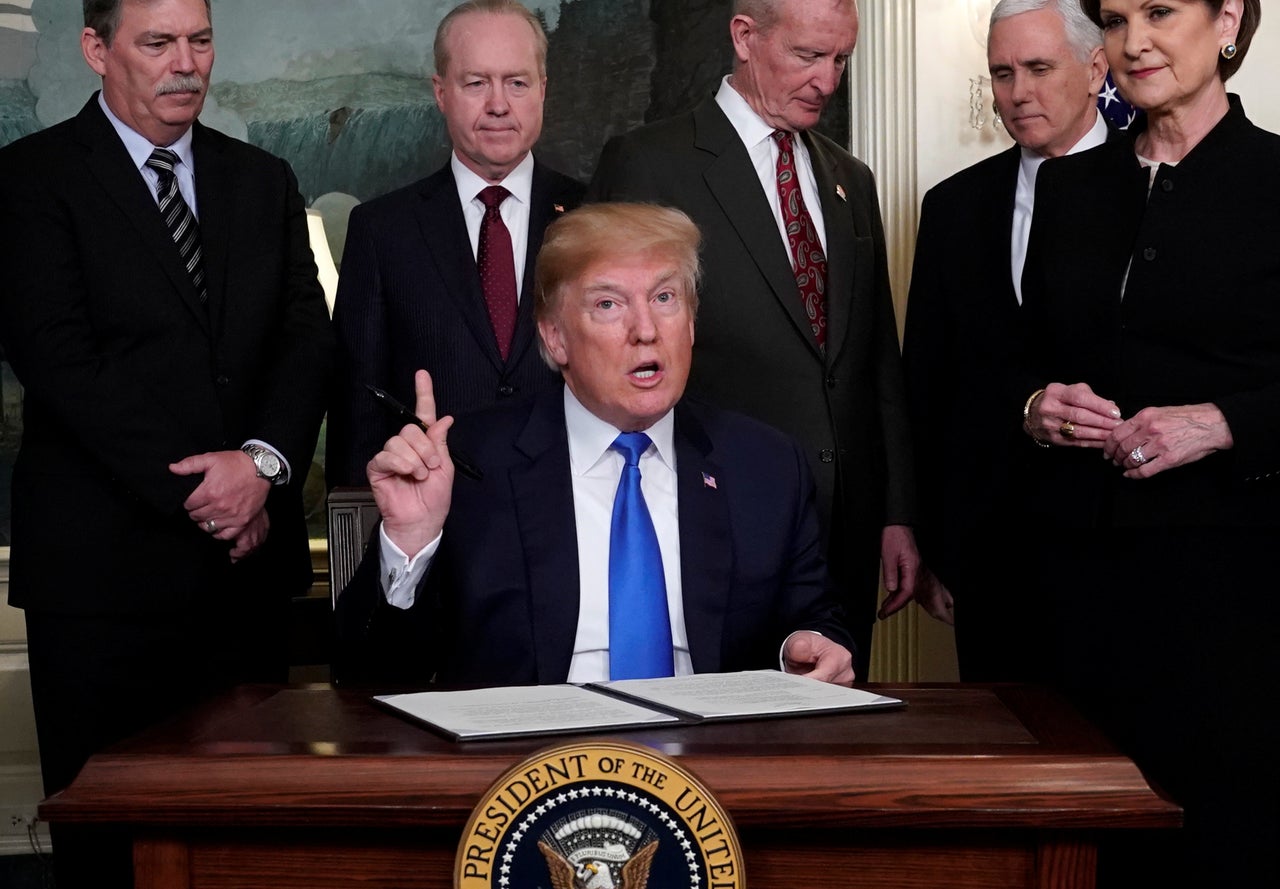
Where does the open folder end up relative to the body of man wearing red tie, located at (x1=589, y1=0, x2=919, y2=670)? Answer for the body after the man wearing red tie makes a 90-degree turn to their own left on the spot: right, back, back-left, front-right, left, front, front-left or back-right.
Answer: back-right

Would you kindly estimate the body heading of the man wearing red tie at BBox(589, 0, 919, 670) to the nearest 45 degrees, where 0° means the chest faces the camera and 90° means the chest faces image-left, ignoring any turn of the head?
approximately 315°

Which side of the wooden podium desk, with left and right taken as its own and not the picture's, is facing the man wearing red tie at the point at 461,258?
back

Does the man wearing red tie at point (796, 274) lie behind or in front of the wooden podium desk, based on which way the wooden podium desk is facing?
behind

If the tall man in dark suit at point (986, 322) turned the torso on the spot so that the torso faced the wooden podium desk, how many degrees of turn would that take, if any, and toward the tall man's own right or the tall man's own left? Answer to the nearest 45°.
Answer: approximately 45° to the tall man's own left

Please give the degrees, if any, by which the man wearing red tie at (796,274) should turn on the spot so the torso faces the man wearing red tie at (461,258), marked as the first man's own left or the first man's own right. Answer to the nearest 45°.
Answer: approximately 135° to the first man's own right

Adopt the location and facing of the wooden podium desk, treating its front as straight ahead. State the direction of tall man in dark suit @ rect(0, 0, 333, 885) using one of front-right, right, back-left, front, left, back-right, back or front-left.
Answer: back-right

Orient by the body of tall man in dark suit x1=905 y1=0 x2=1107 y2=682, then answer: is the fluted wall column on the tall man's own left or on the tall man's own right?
on the tall man's own right

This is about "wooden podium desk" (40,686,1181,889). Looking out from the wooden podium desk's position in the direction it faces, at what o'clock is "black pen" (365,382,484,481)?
The black pen is roughly at 5 o'clock from the wooden podium desk.

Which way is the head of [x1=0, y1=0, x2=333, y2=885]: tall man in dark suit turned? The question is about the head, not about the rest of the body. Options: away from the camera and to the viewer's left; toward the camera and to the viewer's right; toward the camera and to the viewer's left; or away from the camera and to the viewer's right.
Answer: toward the camera and to the viewer's right

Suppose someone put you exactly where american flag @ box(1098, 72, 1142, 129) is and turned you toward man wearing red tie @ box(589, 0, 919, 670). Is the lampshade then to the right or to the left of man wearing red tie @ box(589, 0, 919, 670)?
right

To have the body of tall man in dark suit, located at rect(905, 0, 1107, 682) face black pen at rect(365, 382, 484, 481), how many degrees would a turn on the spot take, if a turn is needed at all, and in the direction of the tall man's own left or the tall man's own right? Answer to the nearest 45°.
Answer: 0° — they already face it
